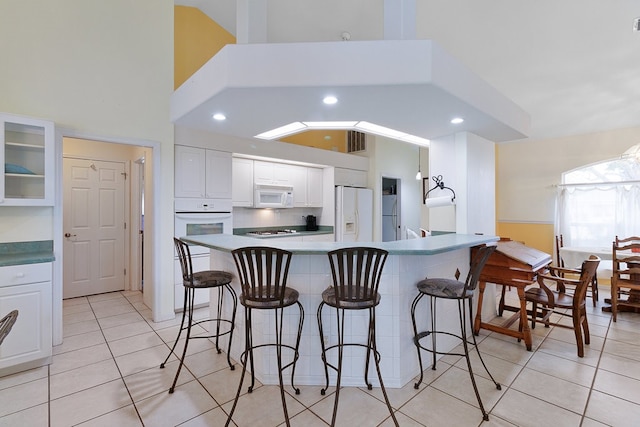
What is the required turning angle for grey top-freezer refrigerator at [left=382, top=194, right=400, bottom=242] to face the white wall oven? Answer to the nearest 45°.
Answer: approximately 45° to its right

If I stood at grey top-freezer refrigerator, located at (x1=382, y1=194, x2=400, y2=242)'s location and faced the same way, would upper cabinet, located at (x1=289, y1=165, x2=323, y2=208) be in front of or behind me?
in front

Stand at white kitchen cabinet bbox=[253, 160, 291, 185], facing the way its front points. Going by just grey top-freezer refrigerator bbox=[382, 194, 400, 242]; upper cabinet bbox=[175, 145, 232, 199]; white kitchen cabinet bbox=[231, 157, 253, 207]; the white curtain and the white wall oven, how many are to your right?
3

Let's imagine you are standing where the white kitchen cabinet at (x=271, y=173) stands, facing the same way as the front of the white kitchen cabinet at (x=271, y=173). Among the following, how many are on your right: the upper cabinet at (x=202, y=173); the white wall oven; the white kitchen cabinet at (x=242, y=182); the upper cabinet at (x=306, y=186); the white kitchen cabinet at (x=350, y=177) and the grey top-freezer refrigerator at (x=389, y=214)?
3

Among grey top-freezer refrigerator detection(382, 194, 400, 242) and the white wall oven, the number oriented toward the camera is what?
2

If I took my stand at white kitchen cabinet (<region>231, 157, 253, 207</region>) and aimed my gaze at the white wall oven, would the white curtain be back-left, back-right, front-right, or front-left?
back-left

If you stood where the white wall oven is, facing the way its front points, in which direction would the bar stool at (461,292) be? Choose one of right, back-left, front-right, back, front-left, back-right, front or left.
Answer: front-left

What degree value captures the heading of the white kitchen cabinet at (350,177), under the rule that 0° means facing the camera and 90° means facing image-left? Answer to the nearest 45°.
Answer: approximately 315°

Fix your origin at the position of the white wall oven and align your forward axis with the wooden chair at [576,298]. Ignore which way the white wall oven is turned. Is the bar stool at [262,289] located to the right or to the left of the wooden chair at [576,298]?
right

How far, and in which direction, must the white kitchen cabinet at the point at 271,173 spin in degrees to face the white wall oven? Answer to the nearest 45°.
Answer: approximately 90° to its right

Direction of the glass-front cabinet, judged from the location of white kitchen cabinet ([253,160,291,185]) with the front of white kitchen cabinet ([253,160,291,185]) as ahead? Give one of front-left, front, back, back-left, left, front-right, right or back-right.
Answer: right
